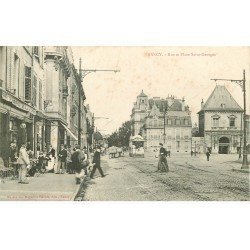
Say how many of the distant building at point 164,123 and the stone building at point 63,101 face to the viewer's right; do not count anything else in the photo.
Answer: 1

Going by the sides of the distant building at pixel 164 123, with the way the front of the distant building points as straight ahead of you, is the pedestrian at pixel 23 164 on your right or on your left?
on your right

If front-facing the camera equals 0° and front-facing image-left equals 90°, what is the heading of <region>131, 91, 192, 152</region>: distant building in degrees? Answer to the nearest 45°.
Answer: approximately 0°

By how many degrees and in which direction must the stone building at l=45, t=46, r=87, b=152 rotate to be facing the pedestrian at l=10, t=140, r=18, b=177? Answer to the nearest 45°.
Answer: approximately 135° to its right

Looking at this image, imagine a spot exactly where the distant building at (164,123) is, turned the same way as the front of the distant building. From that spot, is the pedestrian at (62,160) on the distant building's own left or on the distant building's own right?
on the distant building's own right

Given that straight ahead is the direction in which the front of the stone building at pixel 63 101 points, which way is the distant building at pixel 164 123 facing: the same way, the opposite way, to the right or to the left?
to the right

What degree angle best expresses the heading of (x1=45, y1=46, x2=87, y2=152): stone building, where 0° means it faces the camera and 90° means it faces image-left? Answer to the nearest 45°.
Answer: approximately 270°
